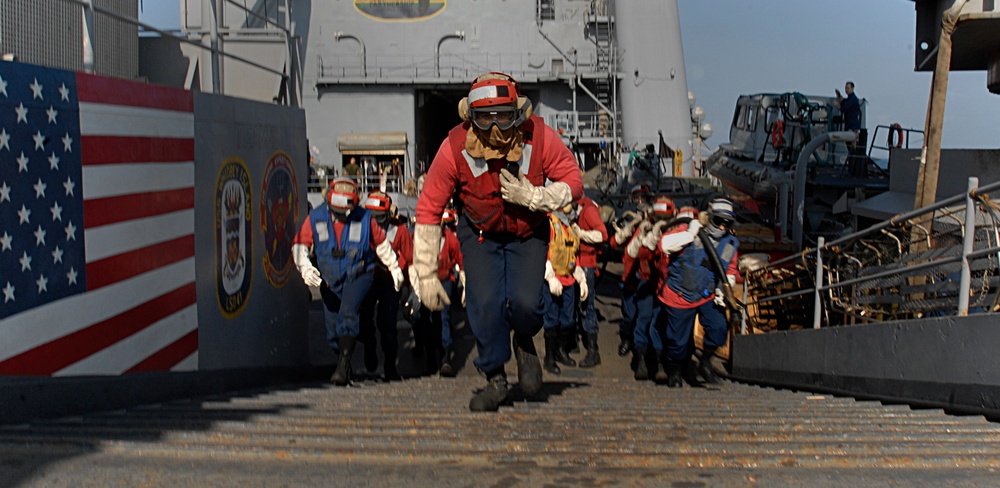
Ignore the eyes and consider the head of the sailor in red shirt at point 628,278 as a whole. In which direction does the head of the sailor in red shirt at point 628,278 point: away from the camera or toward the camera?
toward the camera

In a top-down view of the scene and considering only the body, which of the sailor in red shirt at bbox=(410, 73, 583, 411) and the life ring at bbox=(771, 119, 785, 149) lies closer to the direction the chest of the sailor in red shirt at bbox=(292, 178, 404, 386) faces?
the sailor in red shirt

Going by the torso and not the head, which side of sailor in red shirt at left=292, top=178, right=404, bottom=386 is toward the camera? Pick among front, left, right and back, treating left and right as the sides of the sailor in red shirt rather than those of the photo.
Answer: front

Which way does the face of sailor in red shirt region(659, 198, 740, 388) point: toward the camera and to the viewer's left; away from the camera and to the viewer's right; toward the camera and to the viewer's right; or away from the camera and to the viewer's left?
toward the camera and to the viewer's left

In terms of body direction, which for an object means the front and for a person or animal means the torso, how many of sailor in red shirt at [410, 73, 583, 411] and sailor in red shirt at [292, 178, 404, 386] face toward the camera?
2

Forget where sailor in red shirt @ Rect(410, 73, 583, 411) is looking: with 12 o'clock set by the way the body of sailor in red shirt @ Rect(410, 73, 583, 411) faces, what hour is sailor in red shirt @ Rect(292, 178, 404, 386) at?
sailor in red shirt @ Rect(292, 178, 404, 386) is roughly at 5 o'clock from sailor in red shirt @ Rect(410, 73, 583, 411).

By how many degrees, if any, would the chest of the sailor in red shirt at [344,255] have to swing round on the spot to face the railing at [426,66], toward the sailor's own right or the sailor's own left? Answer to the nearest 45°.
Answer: approximately 180°

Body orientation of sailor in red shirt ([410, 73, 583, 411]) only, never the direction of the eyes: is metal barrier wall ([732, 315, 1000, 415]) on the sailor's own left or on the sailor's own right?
on the sailor's own left

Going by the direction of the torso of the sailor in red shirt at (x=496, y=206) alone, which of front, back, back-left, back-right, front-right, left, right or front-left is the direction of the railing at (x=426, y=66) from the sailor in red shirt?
back

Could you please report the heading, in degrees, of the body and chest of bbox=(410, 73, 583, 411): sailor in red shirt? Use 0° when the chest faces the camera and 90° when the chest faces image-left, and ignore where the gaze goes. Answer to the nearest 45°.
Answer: approximately 0°

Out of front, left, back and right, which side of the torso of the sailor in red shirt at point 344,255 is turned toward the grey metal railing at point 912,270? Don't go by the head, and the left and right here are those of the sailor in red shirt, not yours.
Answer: left

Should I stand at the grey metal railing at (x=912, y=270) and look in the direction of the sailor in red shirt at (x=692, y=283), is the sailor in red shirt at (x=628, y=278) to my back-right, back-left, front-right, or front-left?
front-right

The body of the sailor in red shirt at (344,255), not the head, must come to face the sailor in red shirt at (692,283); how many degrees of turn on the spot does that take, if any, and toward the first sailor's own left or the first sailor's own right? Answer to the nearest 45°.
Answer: approximately 90° to the first sailor's own left

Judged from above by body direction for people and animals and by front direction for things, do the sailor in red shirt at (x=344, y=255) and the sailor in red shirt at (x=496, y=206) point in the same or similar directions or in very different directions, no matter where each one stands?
same or similar directions
